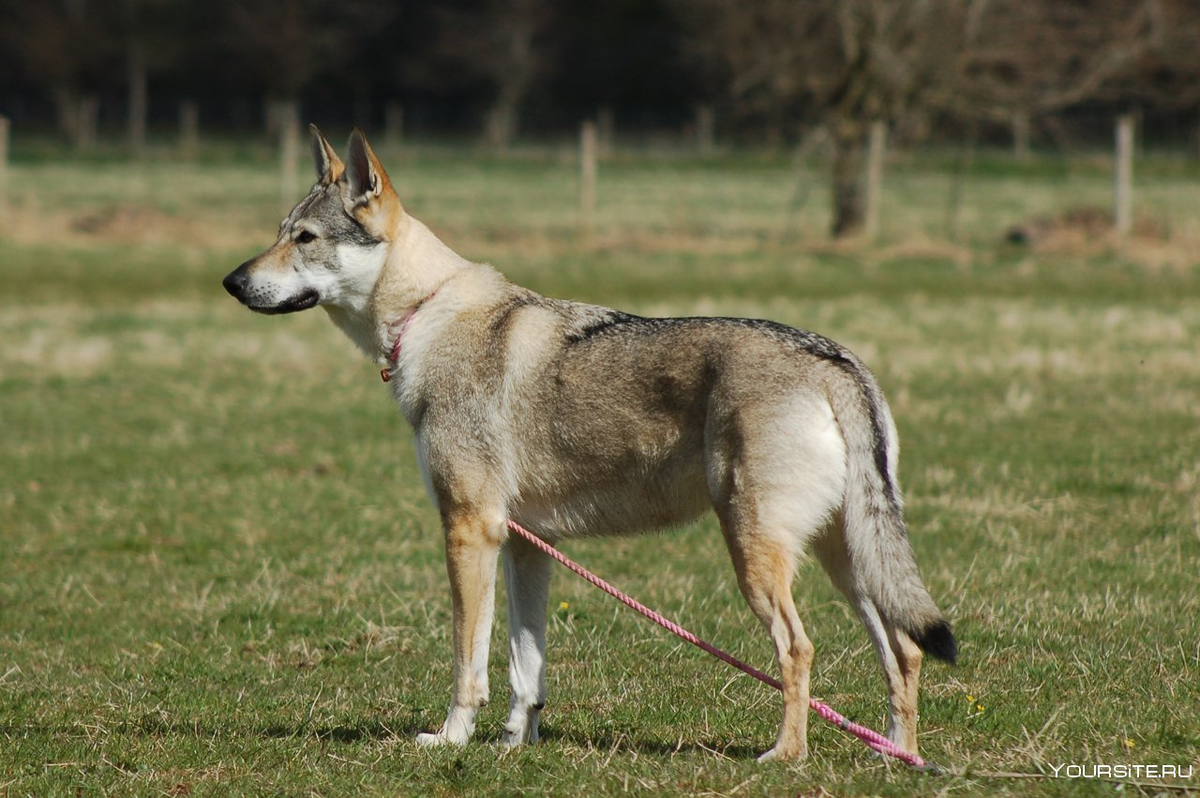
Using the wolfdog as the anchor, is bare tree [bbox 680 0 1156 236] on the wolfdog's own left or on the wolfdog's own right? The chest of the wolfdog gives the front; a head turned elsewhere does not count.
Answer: on the wolfdog's own right

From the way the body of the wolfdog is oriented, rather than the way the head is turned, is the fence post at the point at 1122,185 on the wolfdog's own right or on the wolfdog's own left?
on the wolfdog's own right

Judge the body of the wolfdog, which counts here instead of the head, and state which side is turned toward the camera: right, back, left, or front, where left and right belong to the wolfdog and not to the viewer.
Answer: left
